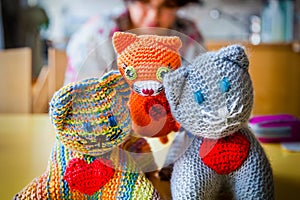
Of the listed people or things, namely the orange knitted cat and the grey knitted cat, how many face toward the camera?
2

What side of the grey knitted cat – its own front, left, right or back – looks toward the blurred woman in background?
back

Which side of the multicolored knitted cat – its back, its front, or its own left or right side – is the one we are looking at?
front

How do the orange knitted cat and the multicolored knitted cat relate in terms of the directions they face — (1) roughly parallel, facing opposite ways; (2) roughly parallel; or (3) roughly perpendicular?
roughly parallel

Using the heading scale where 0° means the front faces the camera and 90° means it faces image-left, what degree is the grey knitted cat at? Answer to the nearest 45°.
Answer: approximately 0°

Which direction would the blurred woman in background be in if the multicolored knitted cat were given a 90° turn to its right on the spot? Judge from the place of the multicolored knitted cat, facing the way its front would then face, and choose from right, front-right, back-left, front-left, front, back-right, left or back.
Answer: right

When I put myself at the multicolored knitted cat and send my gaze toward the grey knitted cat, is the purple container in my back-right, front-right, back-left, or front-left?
front-left

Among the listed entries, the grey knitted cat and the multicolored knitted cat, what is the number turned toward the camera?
2

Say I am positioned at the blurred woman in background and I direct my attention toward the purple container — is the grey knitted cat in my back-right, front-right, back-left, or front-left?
front-right

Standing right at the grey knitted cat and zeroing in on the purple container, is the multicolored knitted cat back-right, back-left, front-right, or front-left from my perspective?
back-left

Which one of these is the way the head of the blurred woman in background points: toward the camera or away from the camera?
toward the camera
